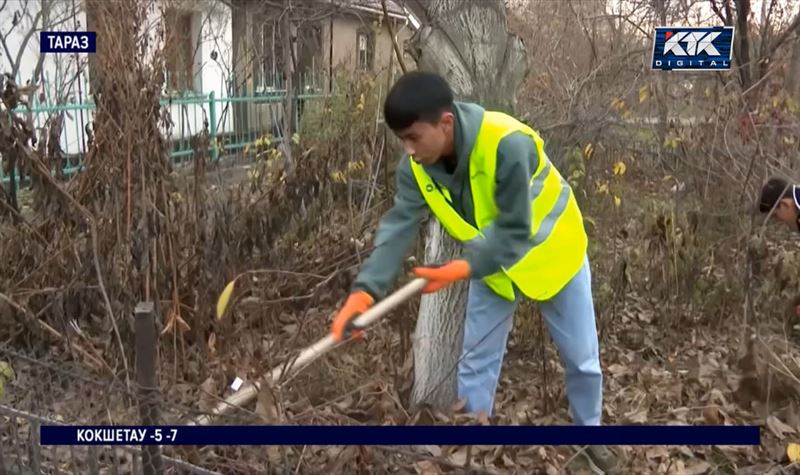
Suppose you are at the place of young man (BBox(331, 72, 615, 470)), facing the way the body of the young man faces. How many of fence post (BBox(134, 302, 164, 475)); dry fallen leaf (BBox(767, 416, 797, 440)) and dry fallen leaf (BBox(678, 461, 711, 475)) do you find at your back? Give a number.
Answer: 2

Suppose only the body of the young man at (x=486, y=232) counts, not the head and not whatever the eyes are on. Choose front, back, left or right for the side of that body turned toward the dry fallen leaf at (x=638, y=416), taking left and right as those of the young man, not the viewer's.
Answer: back

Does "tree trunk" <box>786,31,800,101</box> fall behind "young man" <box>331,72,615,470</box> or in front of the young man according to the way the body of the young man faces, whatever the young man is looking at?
behind

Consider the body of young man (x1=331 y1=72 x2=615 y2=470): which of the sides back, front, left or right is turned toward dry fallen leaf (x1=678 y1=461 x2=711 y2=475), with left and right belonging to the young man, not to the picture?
back

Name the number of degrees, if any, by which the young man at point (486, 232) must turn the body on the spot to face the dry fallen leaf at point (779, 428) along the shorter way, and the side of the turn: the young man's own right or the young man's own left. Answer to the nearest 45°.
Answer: approximately 180°

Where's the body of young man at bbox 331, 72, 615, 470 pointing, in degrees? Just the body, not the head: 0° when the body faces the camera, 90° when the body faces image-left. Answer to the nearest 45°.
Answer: approximately 45°
